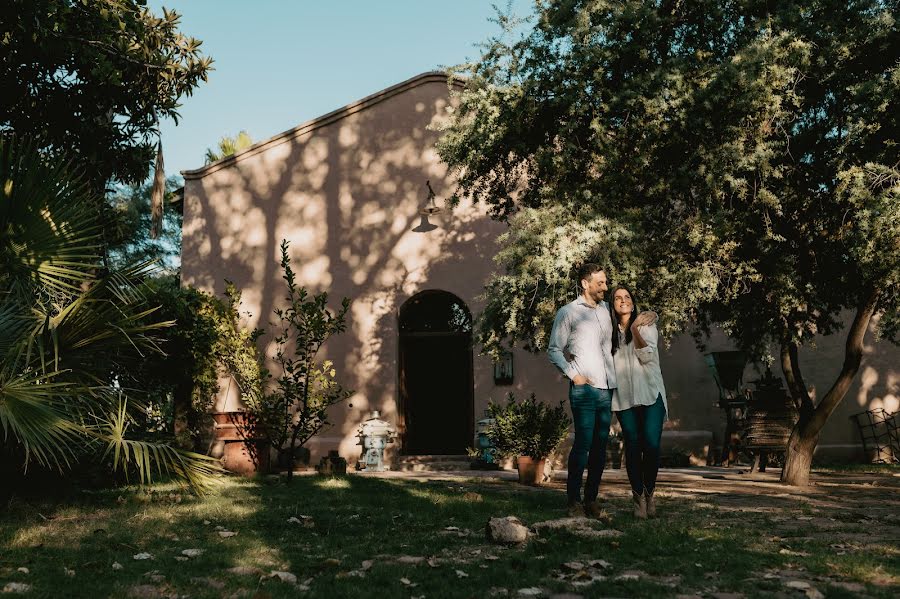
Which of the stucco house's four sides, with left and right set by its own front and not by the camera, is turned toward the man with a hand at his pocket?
front

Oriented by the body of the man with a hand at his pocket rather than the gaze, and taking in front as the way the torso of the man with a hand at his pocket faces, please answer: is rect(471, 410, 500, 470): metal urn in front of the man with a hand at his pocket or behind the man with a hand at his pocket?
behind

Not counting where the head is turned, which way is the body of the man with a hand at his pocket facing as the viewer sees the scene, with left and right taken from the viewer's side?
facing the viewer and to the right of the viewer

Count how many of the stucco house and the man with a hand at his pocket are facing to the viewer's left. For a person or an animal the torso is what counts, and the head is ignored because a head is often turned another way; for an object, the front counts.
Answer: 0

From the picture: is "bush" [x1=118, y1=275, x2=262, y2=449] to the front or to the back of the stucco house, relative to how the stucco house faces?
to the front

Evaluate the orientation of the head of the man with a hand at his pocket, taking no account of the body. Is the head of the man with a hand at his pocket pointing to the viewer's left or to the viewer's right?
to the viewer's right

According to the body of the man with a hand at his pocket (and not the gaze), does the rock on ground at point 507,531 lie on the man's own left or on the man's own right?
on the man's own right

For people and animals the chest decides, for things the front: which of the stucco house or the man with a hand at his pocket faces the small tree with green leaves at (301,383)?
the stucco house
